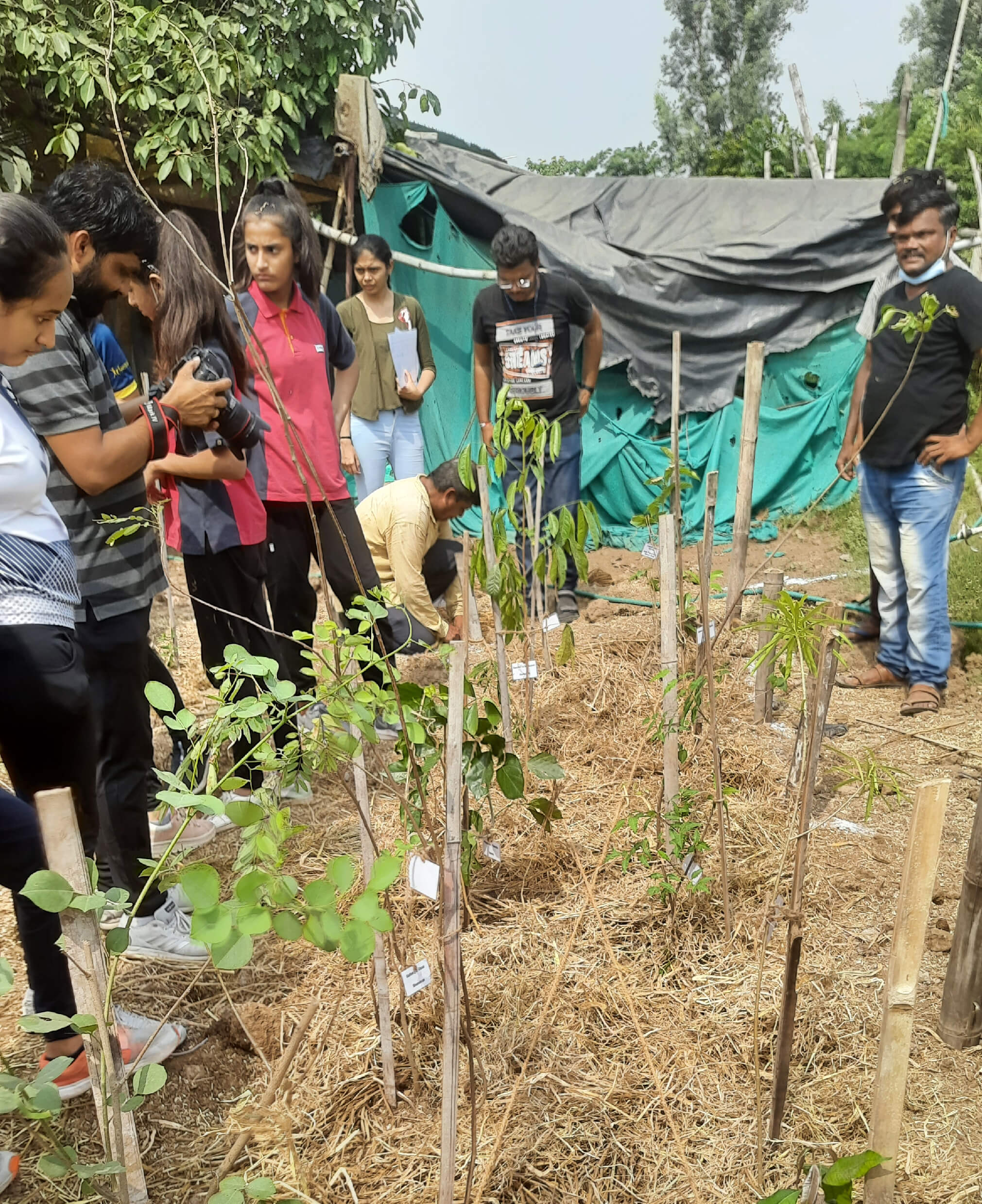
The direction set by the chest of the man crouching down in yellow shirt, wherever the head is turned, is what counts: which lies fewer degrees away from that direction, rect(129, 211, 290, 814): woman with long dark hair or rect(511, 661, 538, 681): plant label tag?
the plant label tag

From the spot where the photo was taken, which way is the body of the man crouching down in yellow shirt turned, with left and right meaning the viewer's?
facing to the right of the viewer

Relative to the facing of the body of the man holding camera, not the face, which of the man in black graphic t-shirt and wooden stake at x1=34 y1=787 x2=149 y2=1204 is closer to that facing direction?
the man in black graphic t-shirt

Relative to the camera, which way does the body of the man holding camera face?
to the viewer's right

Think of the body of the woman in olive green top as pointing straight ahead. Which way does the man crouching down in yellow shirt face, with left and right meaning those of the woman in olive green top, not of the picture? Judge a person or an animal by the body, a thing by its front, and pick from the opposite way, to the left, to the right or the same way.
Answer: to the left

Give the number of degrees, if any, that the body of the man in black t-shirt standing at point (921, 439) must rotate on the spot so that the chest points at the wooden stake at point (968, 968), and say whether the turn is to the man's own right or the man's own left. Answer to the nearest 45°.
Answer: approximately 45° to the man's own left

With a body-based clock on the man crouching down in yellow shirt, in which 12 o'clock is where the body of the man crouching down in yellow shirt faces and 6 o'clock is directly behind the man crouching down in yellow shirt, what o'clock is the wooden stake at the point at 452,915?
The wooden stake is roughly at 3 o'clock from the man crouching down in yellow shirt.
